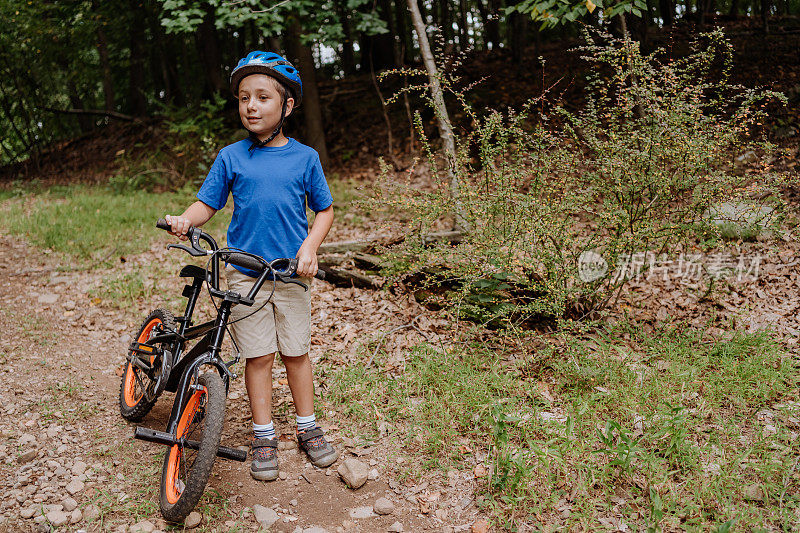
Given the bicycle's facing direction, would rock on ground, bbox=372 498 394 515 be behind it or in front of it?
in front

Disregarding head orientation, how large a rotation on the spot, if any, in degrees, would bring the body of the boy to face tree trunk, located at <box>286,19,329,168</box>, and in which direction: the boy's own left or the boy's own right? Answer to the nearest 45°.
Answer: approximately 180°

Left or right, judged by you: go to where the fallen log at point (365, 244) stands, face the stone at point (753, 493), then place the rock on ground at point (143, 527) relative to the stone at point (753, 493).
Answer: right

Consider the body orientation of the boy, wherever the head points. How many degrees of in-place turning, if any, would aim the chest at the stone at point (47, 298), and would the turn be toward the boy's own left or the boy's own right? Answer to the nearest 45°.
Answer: approximately 135° to the boy's own right

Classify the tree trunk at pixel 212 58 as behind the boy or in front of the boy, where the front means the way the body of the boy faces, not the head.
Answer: behind

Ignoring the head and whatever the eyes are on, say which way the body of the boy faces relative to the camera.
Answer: toward the camera

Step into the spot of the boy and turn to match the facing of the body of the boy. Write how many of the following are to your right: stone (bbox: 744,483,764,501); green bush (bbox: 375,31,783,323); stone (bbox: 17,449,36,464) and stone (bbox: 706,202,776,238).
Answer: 1
